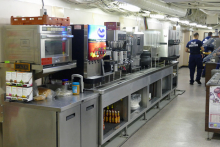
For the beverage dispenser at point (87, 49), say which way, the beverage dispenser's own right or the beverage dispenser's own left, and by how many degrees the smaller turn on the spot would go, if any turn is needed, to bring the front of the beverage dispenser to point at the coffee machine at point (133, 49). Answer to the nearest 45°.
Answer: approximately 90° to the beverage dispenser's own left

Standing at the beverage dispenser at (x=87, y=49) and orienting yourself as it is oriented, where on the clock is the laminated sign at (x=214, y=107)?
The laminated sign is roughly at 10 o'clock from the beverage dispenser.

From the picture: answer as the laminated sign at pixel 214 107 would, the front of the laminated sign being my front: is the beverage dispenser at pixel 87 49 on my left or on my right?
on my right

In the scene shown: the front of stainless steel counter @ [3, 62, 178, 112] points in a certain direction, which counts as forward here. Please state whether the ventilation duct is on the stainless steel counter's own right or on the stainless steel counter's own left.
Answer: on the stainless steel counter's own left

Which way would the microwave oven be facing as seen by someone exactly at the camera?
facing the viewer and to the right of the viewer

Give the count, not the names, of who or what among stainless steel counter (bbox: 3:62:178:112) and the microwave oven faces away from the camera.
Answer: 0

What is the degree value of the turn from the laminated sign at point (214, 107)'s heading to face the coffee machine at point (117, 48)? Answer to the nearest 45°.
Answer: approximately 90° to its right

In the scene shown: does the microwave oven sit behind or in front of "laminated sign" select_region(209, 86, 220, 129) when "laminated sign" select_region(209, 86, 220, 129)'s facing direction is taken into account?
in front

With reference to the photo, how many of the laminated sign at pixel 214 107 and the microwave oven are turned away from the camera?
0

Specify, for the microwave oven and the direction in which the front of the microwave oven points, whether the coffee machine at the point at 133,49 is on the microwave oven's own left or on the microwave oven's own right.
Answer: on the microwave oven's own left

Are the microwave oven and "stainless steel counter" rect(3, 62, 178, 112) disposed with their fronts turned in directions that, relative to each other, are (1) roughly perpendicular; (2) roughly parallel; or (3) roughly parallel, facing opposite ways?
roughly parallel

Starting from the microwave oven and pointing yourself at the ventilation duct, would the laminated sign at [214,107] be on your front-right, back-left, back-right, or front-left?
front-right

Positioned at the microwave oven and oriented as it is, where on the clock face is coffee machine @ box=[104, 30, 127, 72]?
The coffee machine is roughly at 9 o'clock from the microwave oven.

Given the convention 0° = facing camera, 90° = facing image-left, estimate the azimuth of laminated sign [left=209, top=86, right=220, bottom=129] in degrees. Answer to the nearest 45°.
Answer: approximately 0°
